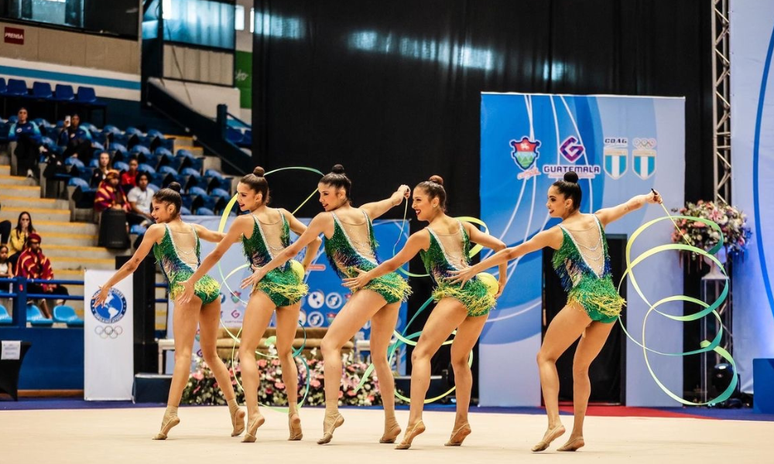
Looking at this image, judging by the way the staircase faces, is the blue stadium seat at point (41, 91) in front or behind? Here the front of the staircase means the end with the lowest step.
behind

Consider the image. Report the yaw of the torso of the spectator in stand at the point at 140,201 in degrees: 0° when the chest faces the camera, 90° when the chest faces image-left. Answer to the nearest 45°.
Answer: approximately 315°

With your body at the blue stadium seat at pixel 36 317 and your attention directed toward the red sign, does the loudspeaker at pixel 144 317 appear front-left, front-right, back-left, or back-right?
back-right

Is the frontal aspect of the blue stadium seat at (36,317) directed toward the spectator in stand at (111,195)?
no

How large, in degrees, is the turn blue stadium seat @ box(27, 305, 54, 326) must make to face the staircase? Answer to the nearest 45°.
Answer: approximately 135° to its left

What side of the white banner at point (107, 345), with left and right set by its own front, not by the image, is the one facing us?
front

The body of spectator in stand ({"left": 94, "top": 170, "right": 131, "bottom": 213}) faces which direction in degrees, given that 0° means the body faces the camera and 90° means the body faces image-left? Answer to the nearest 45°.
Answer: approximately 315°

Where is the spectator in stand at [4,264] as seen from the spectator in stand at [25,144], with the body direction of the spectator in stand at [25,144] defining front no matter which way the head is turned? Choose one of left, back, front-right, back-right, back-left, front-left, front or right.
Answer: front

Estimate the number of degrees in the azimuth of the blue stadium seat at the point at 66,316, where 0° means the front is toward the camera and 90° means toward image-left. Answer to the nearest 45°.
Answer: approximately 315°

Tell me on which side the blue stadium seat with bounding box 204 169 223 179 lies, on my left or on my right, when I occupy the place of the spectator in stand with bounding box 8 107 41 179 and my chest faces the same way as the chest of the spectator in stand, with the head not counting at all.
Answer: on my left

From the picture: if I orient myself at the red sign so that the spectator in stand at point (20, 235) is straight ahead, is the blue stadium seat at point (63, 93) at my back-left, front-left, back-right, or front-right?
front-left

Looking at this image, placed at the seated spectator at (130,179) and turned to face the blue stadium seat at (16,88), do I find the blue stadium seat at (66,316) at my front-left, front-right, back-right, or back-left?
back-left

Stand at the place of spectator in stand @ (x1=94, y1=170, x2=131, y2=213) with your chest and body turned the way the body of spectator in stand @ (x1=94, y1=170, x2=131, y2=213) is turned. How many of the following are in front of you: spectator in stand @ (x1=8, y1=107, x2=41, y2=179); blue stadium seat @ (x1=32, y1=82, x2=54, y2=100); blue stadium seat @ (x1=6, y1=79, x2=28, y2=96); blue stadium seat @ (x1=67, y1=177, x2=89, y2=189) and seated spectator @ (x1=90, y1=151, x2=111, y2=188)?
0

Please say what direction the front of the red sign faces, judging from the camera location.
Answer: facing the viewer and to the right of the viewer

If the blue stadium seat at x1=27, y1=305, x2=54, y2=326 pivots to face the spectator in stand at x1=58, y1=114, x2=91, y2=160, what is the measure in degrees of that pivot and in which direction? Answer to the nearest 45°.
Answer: approximately 135° to its left

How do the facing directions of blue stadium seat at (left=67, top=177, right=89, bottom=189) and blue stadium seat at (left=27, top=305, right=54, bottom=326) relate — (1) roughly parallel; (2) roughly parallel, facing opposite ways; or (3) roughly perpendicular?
roughly parallel
